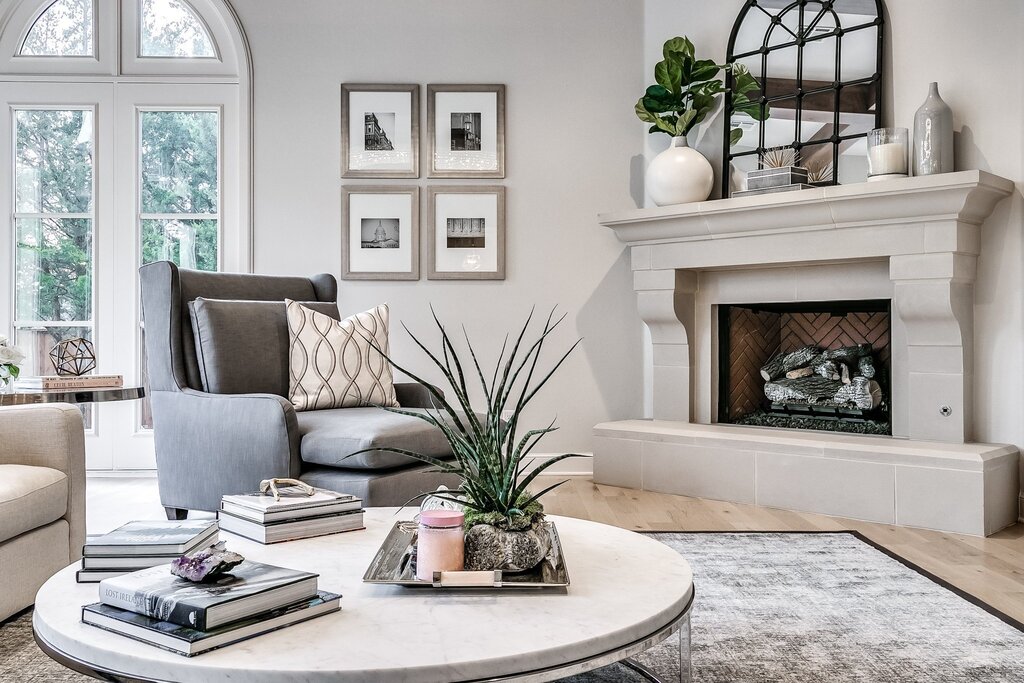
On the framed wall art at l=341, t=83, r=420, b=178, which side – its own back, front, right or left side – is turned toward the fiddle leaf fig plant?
left

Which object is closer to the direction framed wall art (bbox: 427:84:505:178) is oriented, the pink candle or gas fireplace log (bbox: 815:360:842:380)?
the pink candle

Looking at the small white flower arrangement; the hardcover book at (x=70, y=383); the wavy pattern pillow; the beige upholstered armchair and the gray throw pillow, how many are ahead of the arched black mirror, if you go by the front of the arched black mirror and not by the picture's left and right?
5

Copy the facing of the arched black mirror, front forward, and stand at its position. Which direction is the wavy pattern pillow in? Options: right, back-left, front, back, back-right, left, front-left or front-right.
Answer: front

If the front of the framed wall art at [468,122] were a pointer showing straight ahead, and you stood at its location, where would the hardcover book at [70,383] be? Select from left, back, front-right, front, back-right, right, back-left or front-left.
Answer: front-right

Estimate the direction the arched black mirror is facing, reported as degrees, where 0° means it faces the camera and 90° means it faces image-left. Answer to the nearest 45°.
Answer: approximately 45°

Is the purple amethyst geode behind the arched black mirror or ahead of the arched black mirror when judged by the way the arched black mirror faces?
ahead

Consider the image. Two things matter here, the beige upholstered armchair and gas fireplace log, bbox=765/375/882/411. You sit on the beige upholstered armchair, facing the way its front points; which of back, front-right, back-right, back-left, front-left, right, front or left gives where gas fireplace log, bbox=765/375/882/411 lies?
front-left

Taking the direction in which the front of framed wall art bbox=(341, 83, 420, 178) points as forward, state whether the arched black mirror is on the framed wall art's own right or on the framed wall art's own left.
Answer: on the framed wall art's own left

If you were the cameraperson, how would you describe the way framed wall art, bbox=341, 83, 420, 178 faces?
facing the viewer

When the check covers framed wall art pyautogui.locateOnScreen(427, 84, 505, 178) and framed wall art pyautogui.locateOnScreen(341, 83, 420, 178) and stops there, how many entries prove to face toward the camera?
2

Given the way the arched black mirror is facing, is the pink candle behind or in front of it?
in front

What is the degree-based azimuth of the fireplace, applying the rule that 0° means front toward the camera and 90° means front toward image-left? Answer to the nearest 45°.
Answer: approximately 45°

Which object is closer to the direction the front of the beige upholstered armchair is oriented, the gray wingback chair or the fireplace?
the fireplace
